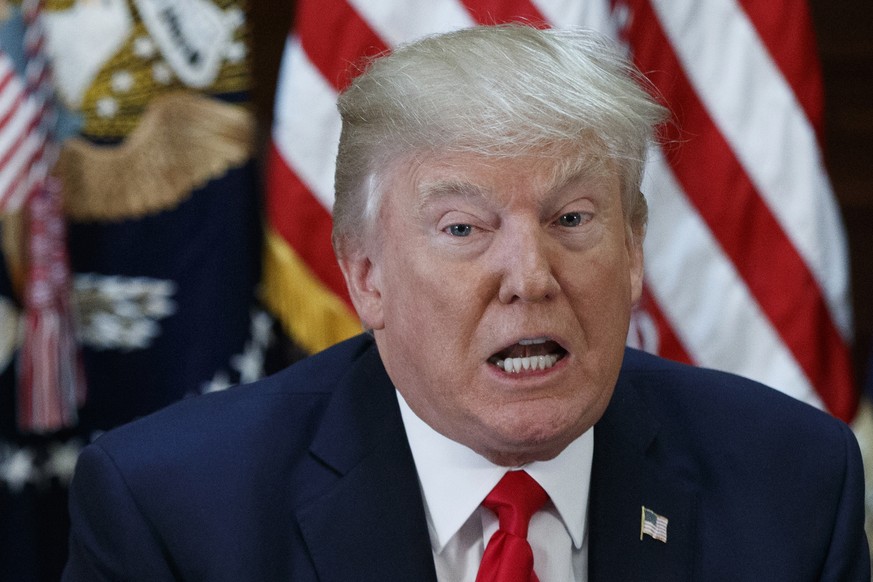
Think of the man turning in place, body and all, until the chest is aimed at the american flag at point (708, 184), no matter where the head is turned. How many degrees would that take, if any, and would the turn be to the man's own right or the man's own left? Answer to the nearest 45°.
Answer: approximately 135° to the man's own left

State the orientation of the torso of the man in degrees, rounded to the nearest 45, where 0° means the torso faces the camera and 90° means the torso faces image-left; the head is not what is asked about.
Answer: approximately 0°

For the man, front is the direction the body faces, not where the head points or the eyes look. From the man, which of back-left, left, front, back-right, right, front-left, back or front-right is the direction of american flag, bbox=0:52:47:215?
back-right
